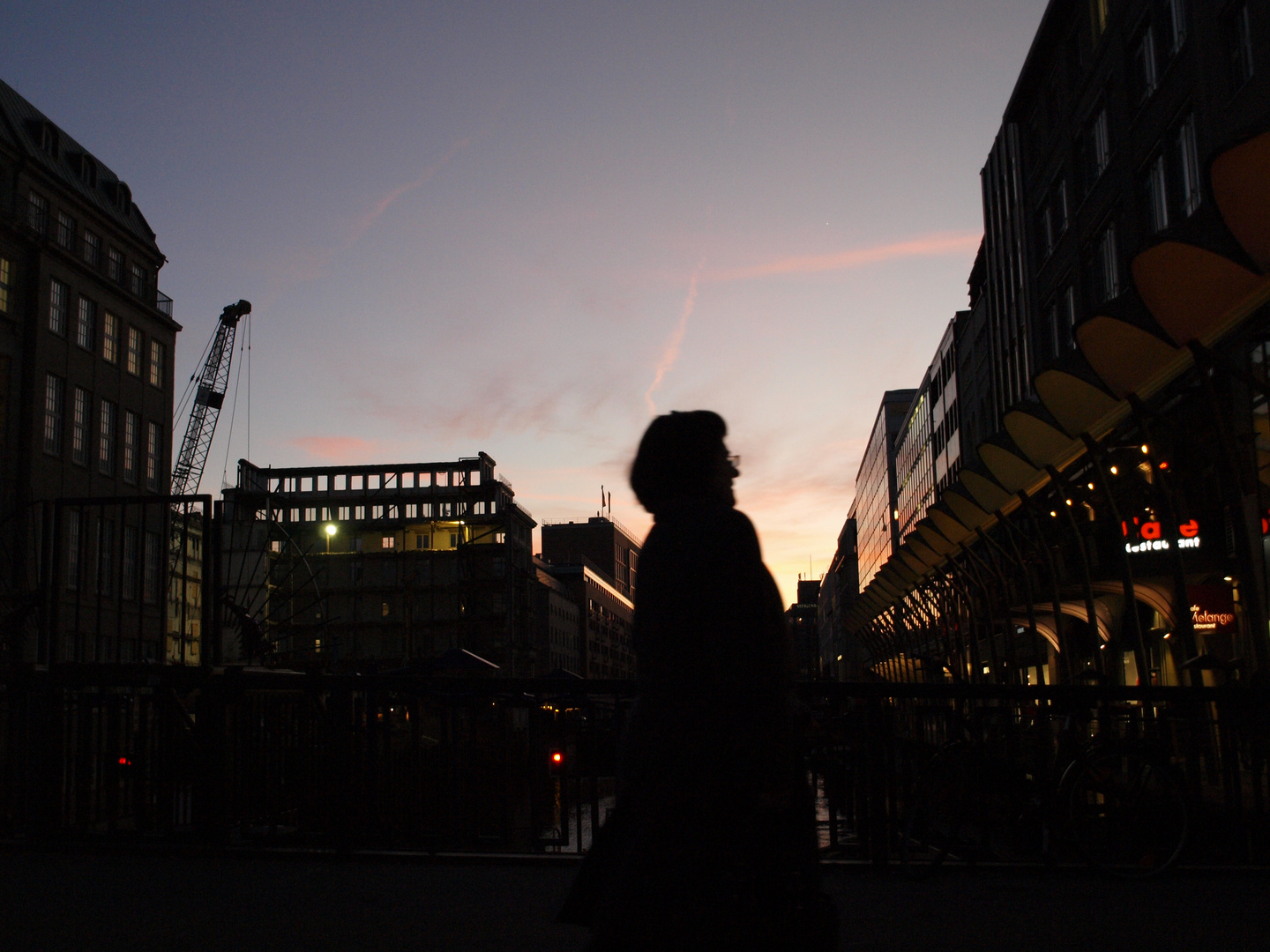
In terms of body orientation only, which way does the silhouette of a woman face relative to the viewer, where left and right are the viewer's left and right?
facing to the right of the viewer

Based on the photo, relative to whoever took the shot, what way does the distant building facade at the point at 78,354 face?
facing the viewer and to the right of the viewer

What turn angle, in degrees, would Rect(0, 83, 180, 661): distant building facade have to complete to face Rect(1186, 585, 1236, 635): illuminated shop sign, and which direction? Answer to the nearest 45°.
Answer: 0° — it already faces it

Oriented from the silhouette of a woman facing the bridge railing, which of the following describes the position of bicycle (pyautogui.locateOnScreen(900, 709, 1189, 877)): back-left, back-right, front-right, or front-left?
front-right

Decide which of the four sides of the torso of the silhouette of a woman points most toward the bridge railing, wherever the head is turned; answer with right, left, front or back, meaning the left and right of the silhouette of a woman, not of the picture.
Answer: left

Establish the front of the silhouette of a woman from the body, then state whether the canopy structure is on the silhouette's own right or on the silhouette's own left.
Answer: on the silhouette's own left

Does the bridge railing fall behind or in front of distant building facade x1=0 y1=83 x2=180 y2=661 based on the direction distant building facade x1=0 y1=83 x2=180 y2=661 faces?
in front
